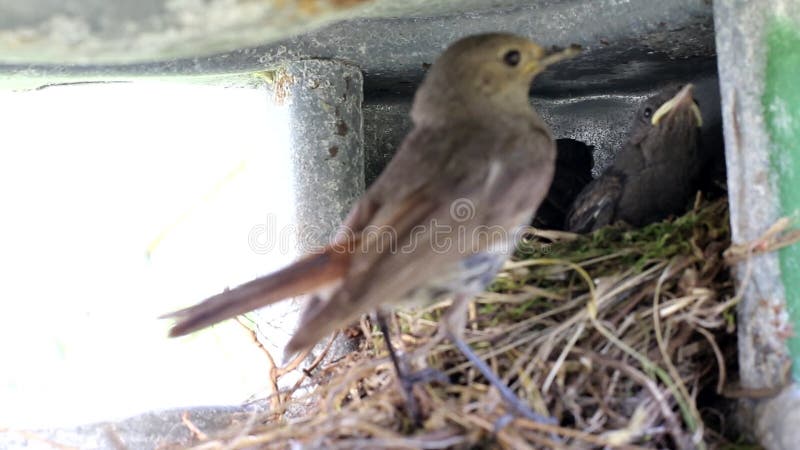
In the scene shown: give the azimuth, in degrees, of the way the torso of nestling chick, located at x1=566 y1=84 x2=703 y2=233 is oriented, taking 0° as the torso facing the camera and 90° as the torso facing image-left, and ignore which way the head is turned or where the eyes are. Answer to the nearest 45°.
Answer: approximately 315°
